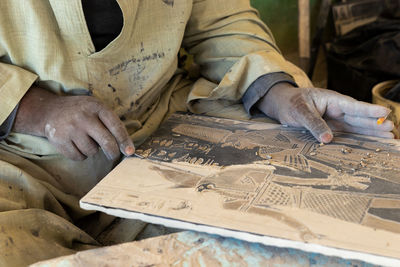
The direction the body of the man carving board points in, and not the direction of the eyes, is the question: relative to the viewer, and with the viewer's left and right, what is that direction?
facing the viewer and to the right of the viewer
